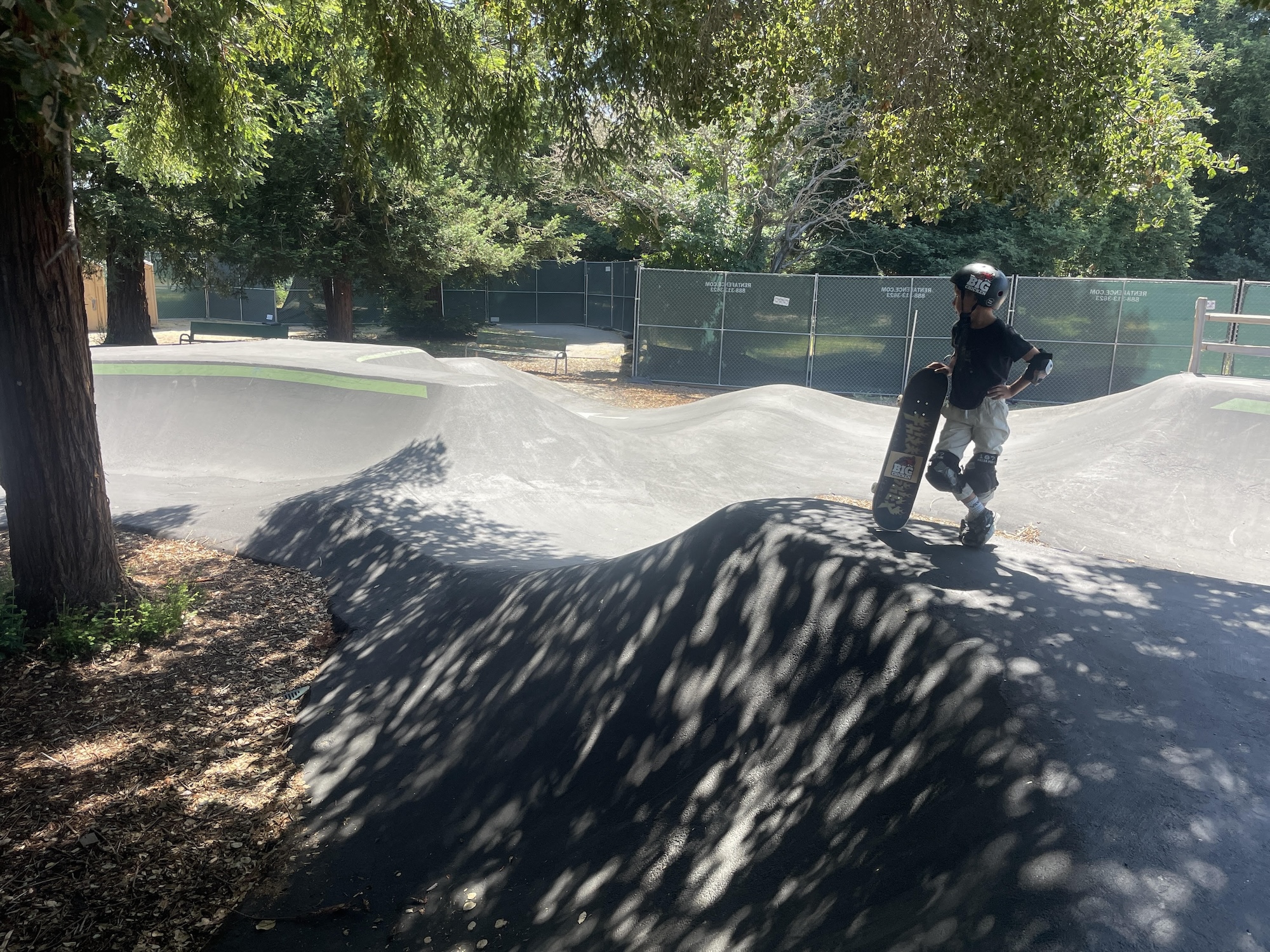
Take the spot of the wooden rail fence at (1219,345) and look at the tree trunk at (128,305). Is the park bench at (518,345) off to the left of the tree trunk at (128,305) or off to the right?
right

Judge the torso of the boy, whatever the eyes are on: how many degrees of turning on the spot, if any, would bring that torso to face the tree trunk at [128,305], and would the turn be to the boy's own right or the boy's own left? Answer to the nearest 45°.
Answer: approximately 90° to the boy's own right

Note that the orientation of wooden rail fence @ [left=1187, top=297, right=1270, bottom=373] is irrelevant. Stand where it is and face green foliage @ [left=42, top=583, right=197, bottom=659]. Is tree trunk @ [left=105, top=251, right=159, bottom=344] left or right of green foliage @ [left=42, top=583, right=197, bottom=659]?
right

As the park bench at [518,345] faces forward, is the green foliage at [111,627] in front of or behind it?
in front

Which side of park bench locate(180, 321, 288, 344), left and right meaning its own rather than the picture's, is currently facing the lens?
front

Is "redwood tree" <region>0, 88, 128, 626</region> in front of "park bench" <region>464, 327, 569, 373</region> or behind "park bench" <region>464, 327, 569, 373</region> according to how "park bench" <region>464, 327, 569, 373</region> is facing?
in front

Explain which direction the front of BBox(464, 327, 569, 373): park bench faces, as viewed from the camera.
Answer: facing the viewer and to the left of the viewer

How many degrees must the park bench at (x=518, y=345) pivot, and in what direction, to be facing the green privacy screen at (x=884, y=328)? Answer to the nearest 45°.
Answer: approximately 90° to its left

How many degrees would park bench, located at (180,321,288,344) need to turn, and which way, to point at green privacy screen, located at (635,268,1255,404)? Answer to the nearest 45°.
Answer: approximately 45° to its left

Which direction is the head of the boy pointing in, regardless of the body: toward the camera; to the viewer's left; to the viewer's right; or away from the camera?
to the viewer's left

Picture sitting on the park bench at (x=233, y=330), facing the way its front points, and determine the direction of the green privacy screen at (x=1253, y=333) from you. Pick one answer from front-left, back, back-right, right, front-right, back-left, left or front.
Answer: front-left

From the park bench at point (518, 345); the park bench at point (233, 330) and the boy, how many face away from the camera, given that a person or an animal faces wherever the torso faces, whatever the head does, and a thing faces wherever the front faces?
0
